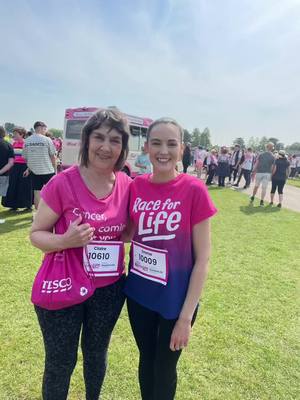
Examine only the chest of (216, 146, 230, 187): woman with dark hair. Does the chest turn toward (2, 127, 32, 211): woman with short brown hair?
no

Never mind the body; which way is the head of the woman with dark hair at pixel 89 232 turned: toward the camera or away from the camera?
toward the camera

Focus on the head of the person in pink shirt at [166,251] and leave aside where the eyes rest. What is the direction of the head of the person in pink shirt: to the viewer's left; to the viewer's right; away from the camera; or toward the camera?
toward the camera
